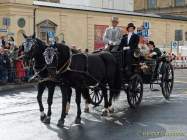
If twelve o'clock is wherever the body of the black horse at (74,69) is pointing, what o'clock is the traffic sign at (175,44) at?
The traffic sign is roughly at 5 o'clock from the black horse.

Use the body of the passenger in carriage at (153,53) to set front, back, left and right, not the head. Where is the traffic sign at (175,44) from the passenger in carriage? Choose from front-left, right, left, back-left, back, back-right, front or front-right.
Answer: back-right

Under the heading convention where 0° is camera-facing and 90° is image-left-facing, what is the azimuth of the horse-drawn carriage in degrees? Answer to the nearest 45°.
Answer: approximately 45°

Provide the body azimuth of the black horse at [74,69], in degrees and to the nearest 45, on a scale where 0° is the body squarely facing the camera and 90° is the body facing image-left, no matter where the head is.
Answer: approximately 45°

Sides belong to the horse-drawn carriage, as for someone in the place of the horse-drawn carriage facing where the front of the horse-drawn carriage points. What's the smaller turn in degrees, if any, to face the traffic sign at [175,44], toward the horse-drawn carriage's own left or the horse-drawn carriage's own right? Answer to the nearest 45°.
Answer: approximately 135° to the horse-drawn carriage's own right

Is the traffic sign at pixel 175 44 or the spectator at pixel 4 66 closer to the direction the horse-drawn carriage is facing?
the spectator

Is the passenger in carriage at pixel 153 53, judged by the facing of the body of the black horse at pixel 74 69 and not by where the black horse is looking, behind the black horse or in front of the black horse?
behind

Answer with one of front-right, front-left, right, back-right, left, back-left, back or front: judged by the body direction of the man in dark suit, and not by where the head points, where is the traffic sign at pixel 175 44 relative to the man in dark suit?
back-right

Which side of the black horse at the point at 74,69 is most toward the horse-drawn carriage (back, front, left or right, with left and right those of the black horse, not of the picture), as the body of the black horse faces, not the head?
back
